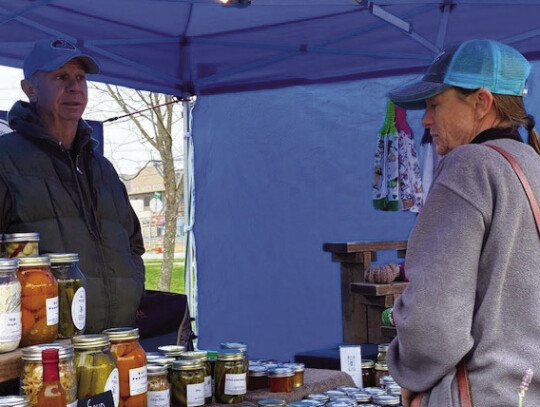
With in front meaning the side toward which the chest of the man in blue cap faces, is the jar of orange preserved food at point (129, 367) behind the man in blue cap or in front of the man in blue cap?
in front

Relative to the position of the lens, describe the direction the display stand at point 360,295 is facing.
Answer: facing the viewer and to the right of the viewer

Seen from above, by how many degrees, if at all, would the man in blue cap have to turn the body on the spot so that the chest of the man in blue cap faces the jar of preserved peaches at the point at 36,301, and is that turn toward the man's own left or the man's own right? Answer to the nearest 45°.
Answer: approximately 45° to the man's own right

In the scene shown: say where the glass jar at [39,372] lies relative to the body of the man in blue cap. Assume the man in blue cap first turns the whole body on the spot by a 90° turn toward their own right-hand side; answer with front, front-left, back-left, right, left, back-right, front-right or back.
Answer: front-left

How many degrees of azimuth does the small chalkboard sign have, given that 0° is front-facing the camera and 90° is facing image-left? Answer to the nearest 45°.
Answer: approximately 0°

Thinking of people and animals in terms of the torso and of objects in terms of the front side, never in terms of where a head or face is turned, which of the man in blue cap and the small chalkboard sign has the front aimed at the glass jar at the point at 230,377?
the man in blue cap

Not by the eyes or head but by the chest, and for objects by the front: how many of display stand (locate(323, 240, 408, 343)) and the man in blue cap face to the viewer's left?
0

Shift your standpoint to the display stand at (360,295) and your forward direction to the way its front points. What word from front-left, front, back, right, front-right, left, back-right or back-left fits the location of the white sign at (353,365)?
front-right

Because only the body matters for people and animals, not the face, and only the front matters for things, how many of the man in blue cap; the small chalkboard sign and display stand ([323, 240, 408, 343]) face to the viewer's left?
0

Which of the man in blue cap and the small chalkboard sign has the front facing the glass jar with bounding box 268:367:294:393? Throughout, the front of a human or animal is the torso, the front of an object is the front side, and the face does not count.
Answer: the man in blue cap

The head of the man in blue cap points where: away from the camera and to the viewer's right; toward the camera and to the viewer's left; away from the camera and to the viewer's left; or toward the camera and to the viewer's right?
toward the camera and to the viewer's right

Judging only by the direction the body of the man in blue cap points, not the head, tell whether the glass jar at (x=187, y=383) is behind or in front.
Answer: in front

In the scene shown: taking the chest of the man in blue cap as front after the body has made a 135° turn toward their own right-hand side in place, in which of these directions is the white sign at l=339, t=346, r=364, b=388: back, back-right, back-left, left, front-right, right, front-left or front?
back
